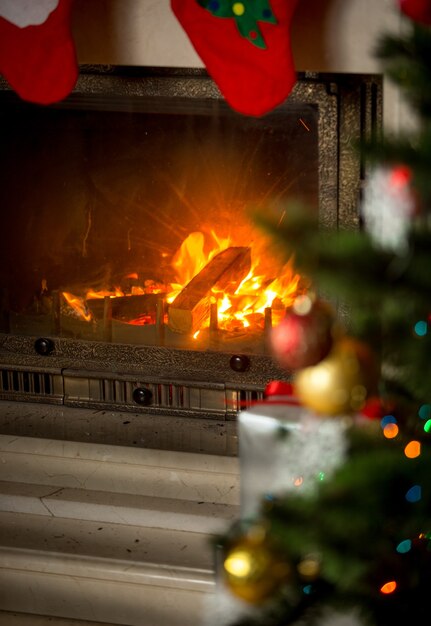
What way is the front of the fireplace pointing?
toward the camera

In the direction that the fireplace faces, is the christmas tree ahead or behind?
ahead

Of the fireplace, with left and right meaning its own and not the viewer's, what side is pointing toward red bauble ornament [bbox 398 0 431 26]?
front
